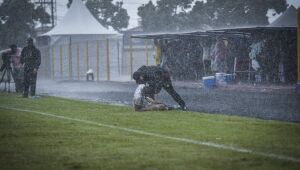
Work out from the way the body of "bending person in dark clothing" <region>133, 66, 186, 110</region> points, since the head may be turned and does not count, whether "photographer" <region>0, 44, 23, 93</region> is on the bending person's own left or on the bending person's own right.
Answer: on the bending person's own right

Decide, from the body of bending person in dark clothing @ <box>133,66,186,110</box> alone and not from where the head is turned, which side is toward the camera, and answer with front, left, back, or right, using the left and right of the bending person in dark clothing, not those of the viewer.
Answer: left

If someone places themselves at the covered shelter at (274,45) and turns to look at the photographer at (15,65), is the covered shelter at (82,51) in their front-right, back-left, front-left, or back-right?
front-right

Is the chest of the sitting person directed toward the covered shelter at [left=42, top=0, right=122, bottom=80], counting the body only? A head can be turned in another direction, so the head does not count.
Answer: no

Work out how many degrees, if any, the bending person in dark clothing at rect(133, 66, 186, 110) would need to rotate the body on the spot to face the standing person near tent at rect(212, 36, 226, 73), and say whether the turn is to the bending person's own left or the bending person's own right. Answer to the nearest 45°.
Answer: approximately 90° to the bending person's own right
